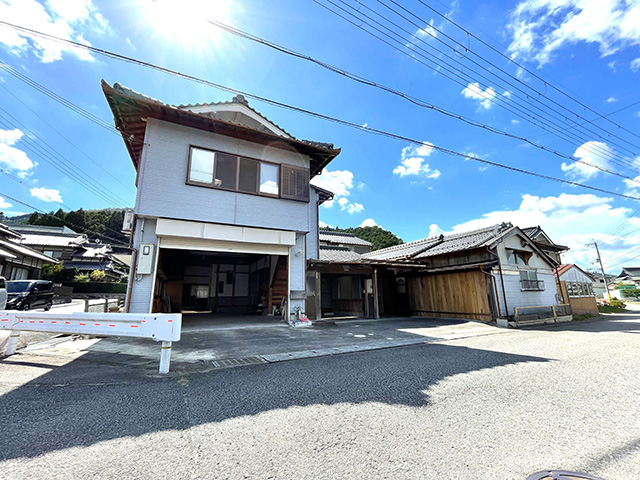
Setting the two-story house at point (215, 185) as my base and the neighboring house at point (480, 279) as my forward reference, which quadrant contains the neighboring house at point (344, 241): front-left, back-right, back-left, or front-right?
front-left

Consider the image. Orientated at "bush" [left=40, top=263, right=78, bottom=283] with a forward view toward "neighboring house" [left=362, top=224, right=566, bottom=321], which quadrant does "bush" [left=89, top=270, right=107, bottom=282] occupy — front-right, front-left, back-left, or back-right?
front-left

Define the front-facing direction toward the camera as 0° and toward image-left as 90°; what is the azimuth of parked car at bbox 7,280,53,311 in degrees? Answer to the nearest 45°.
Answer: approximately 45°

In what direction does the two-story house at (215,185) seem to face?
toward the camera

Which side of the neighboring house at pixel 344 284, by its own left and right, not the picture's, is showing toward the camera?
front

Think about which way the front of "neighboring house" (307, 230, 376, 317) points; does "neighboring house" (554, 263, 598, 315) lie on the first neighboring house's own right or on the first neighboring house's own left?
on the first neighboring house's own left

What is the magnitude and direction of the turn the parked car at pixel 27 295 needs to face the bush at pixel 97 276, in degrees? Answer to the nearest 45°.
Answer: approximately 135° to its right

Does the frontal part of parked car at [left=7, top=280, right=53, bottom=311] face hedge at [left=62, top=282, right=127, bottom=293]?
no

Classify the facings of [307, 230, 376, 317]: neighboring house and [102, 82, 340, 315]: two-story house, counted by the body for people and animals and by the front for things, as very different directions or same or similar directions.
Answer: same or similar directions

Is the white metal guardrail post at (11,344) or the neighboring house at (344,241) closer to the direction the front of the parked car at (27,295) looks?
the white metal guardrail post

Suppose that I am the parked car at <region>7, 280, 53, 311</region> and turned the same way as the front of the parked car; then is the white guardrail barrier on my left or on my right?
on my left

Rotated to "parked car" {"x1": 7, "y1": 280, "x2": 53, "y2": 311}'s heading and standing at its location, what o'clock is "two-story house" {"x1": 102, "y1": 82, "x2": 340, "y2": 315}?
The two-story house is roughly at 10 o'clock from the parked car.

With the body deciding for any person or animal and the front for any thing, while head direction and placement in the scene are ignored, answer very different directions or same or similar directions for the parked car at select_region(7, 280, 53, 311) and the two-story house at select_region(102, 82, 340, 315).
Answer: same or similar directions

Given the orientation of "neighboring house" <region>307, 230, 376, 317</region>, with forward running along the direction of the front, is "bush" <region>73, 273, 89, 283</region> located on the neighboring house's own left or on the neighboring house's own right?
on the neighboring house's own right

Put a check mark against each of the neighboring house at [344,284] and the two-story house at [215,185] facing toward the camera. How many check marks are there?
2
